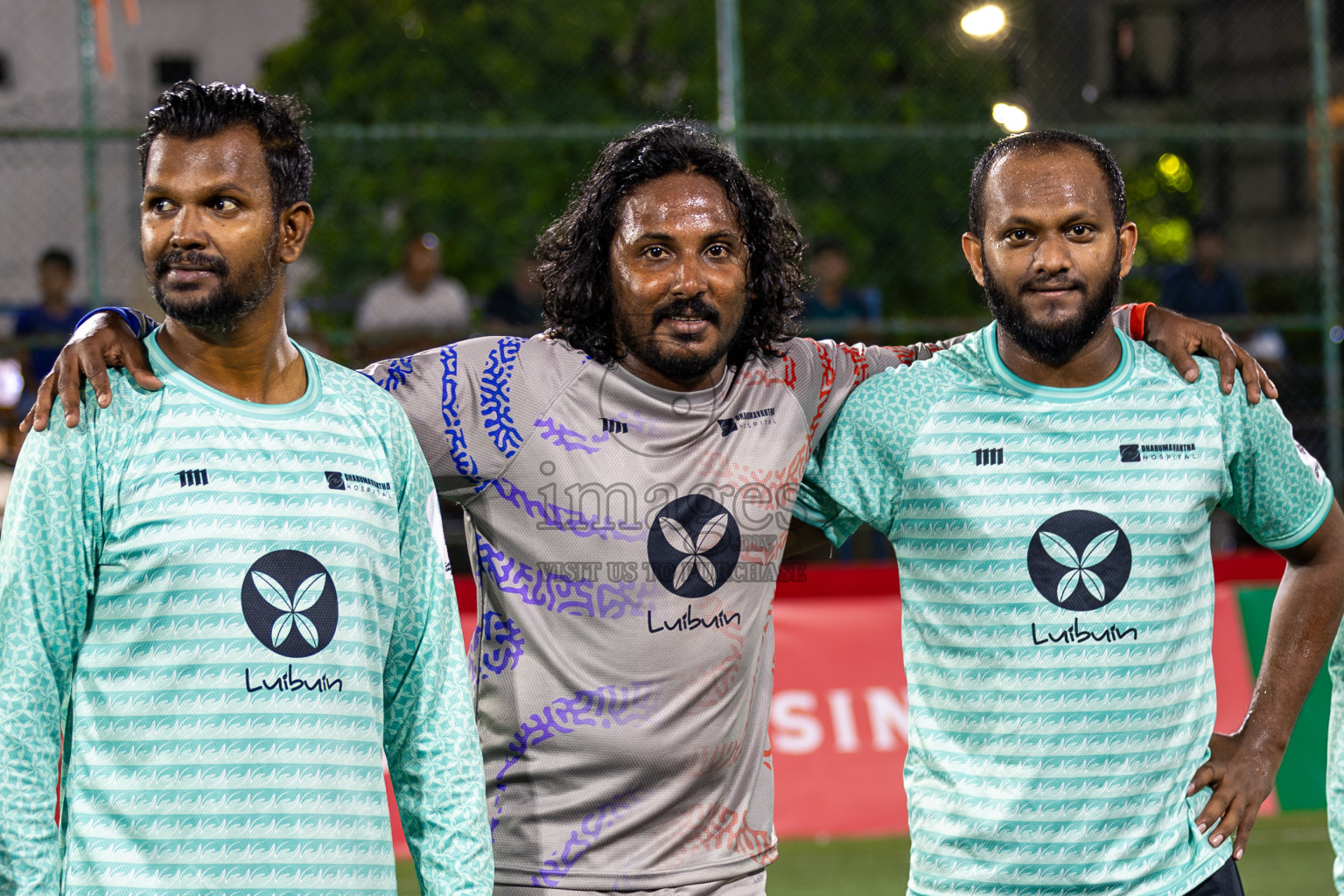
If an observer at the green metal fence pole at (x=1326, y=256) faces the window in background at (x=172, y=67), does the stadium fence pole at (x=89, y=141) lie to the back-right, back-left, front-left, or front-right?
front-left

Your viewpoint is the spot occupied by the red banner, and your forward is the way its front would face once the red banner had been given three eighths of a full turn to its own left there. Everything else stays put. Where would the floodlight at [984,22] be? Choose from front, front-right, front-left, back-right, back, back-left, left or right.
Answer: front-left

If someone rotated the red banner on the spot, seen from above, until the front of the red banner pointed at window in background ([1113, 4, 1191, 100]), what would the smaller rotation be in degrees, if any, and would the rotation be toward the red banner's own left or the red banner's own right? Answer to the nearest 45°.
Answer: approximately 180°

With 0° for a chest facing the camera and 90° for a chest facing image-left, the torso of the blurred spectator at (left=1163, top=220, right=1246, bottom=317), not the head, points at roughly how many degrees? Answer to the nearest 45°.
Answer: approximately 0°

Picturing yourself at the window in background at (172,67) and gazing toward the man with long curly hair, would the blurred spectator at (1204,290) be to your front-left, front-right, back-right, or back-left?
front-left

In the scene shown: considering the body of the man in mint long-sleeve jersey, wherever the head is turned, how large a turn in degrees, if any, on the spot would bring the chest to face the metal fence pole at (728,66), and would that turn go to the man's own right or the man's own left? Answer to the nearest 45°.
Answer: approximately 135° to the man's own left

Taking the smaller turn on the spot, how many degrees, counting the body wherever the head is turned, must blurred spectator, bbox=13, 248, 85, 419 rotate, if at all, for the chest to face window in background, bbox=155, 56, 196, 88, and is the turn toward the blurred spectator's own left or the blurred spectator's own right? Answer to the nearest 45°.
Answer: approximately 180°

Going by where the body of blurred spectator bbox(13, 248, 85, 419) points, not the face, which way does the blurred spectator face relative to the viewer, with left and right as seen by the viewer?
facing the viewer

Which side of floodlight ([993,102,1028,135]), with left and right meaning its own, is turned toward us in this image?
front

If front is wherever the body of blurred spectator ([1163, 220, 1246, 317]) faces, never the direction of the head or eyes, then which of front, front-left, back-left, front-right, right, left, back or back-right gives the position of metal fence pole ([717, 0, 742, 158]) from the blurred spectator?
front-right

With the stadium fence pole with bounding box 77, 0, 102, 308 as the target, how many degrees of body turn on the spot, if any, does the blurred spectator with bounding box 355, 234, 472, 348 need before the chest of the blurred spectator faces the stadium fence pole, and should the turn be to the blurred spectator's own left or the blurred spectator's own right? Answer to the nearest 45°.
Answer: approximately 45° to the blurred spectator's own right

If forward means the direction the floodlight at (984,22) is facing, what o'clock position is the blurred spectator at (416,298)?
The blurred spectator is roughly at 1 o'clock from the floodlight.

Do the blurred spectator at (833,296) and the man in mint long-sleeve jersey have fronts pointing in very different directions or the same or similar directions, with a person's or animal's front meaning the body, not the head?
same or similar directions

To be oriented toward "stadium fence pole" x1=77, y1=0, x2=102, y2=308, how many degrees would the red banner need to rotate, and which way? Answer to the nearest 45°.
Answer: approximately 90° to its right

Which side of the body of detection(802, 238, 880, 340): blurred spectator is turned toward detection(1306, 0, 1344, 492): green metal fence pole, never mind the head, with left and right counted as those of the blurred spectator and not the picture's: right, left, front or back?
left

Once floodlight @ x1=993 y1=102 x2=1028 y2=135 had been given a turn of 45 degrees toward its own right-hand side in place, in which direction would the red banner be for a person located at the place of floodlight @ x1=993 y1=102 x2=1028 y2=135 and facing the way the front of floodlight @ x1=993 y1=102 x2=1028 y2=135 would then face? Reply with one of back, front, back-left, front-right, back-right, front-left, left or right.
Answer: front-left
